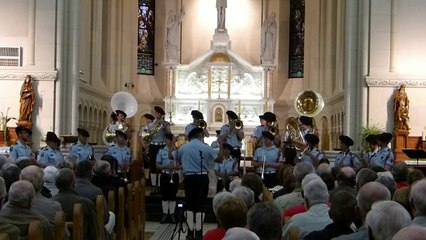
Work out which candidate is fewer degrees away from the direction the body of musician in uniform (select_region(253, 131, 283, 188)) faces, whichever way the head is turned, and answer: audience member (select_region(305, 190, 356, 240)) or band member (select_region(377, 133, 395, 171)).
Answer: the audience member

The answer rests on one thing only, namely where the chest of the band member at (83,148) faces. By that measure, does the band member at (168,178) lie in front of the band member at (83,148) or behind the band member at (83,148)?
in front

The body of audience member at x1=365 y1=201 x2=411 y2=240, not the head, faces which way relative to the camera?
away from the camera

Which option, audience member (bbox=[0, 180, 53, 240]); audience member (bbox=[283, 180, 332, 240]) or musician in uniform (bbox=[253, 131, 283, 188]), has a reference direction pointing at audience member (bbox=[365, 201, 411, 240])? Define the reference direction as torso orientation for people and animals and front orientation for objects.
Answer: the musician in uniform

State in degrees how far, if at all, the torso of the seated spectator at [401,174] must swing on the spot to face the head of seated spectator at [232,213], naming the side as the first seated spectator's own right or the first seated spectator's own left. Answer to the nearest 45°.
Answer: approximately 180°

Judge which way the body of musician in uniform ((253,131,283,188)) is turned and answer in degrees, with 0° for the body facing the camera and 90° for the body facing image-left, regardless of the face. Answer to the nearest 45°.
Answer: approximately 0°

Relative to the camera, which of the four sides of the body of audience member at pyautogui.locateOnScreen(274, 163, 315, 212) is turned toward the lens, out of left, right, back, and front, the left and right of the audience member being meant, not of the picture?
back

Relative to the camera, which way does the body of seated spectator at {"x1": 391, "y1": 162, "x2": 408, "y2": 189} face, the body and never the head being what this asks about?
away from the camera

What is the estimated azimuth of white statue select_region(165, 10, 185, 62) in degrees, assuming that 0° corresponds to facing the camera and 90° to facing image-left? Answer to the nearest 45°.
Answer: approximately 315°

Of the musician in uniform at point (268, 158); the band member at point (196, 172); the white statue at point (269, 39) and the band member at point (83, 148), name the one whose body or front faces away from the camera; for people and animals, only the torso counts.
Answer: the band member at point (196, 172)

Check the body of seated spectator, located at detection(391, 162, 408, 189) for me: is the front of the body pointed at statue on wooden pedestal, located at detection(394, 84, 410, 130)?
yes

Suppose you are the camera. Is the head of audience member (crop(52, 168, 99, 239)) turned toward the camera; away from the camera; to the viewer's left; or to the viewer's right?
away from the camera

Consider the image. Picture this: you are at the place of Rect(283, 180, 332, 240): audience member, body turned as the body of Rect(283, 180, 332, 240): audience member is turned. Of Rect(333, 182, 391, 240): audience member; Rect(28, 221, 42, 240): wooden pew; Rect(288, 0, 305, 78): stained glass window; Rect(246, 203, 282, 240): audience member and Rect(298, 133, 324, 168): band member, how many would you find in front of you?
2

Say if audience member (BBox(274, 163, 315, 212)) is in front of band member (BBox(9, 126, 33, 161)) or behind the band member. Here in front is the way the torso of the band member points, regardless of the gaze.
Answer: in front

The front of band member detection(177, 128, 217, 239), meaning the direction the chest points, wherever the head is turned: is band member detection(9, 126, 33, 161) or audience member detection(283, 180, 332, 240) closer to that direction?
the band member
